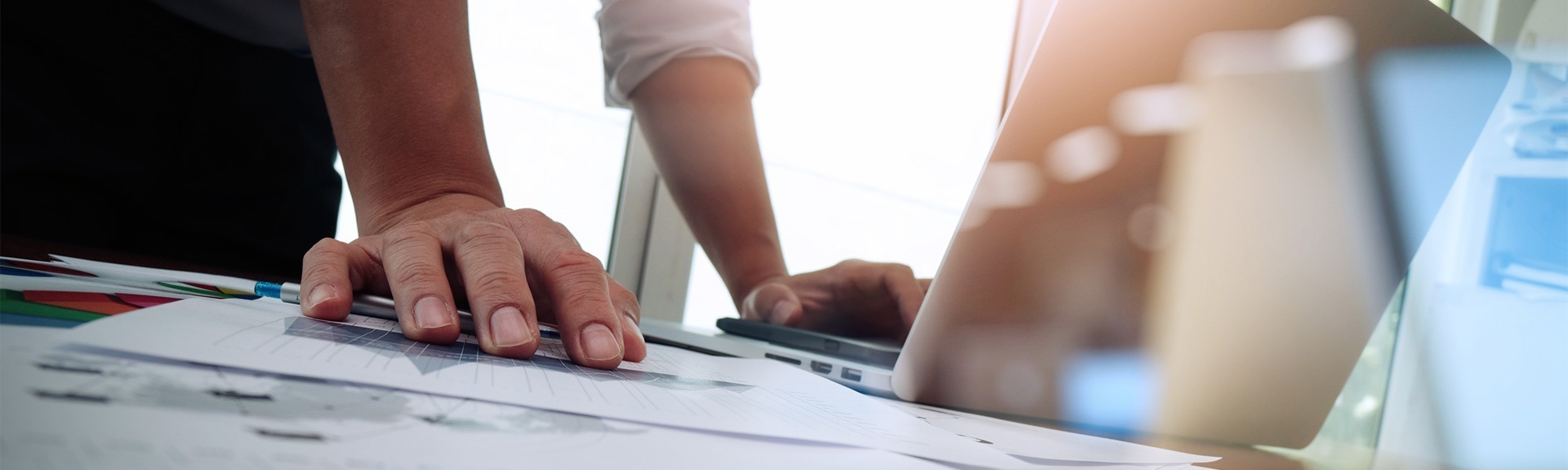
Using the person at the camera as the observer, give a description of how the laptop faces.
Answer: facing away from the viewer and to the left of the viewer
